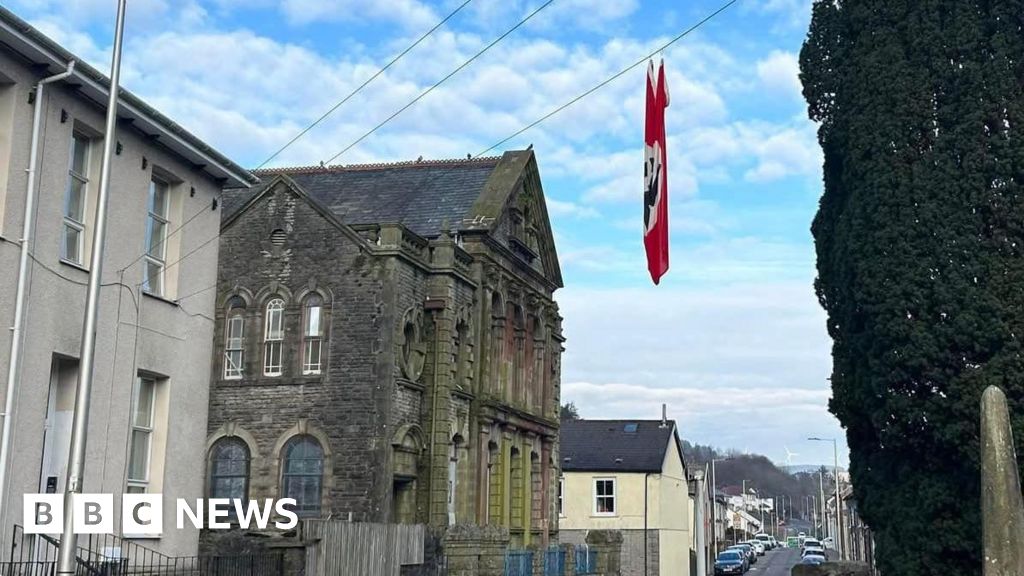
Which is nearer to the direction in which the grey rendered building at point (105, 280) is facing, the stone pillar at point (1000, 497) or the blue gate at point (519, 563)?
the stone pillar

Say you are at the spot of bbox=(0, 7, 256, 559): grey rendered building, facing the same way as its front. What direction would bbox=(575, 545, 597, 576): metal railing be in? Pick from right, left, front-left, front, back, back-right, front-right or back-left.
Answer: left

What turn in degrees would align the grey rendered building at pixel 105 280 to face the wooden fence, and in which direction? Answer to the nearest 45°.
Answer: approximately 90° to its left

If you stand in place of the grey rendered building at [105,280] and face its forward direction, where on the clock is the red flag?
The red flag is roughly at 11 o'clock from the grey rendered building.

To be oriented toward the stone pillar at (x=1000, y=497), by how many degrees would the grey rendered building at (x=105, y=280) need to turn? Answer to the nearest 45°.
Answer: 0° — it already faces it

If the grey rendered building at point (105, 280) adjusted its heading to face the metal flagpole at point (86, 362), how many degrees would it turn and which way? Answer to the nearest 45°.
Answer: approximately 45° to its right

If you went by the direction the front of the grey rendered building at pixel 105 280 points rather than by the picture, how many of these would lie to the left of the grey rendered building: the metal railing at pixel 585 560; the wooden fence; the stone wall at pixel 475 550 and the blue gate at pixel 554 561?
4

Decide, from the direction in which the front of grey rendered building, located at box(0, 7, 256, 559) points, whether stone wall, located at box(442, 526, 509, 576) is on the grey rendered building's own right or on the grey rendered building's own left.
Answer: on the grey rendered building's own left

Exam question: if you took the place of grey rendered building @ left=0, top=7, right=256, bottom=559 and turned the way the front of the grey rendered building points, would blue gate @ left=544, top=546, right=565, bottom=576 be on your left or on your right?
on your left

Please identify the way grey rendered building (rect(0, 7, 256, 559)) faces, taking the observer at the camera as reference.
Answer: facing the viewer and to the right of the viewer

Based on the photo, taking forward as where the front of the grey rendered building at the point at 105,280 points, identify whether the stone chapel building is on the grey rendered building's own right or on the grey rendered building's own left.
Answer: on the grey rendered building's own left
